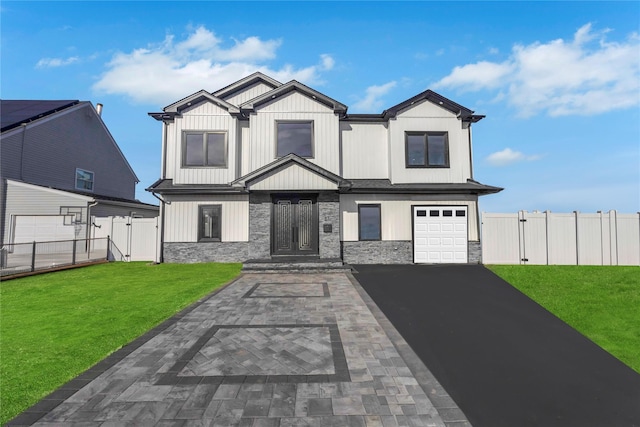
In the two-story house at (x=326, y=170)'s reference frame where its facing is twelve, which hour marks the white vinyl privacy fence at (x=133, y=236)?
The white vinyl privacy fence is roughly at 3 o'clock from the two-story house.

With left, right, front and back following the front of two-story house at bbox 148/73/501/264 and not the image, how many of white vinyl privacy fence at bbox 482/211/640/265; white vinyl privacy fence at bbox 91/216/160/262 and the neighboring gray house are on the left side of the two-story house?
1

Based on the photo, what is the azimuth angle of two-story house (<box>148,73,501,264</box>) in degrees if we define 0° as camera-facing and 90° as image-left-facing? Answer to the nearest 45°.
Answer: approximately 0°

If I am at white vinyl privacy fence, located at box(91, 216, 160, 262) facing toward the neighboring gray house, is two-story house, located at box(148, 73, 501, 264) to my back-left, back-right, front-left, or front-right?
back-right

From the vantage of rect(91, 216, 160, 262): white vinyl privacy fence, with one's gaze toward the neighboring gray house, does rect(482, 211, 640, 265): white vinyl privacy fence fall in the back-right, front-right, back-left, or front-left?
back-right

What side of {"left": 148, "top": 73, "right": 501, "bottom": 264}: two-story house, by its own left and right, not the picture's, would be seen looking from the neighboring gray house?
right

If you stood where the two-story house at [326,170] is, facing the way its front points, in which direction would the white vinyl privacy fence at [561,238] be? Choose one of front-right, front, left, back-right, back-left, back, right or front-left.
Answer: left
